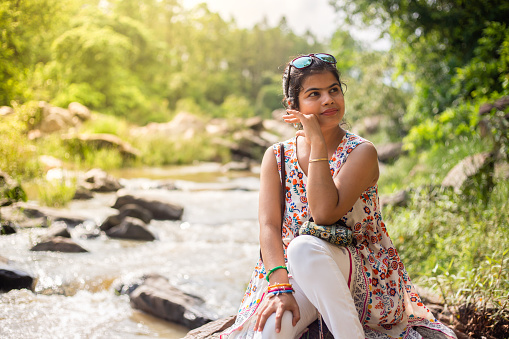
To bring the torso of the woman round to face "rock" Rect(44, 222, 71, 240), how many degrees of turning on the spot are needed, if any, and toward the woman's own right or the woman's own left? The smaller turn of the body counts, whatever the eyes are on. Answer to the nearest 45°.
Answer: approximately 135° to the woman's own right

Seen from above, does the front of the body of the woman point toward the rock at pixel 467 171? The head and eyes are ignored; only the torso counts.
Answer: no

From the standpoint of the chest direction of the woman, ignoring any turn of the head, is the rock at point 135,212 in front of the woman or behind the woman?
behind

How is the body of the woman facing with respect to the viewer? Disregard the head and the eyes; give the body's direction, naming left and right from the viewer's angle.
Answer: facing the viewer

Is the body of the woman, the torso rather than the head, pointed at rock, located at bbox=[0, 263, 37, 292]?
no

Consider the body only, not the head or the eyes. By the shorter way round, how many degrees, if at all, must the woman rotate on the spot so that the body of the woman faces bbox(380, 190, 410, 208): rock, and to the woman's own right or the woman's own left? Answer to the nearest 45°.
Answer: approximately 180°

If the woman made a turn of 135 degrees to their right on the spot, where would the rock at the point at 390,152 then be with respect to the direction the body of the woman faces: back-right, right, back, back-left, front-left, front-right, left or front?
front-right

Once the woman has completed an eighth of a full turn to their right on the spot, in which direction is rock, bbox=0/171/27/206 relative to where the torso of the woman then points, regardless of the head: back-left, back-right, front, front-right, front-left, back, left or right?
right

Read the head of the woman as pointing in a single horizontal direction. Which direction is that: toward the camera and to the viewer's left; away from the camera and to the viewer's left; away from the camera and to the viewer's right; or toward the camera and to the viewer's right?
toward the camera and to the viewer's right

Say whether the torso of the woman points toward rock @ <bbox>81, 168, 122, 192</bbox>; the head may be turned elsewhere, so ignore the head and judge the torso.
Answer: no

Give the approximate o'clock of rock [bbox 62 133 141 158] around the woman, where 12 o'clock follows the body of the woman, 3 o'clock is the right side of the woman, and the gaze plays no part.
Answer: The rock is roughly at 5 o'clock from the woman.

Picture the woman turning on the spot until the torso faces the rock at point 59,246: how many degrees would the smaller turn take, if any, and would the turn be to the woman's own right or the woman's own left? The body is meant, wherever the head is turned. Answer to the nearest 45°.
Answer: approximately 135° to the woman's own right

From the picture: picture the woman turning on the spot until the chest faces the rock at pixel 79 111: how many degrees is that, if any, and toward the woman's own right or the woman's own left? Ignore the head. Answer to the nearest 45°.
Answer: approximately 135° to the woman's own right

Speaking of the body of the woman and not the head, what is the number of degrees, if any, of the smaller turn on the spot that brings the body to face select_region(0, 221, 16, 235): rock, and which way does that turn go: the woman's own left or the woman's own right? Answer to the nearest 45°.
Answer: approximately 135° to the woman's own right
